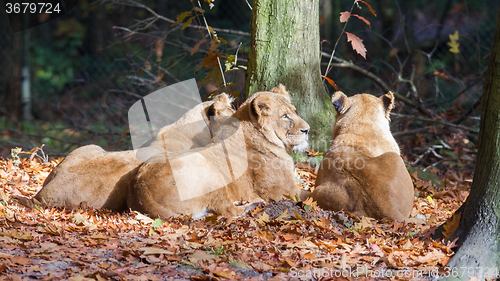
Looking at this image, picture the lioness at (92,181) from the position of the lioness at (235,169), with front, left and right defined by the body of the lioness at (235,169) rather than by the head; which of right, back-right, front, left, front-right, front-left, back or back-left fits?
back

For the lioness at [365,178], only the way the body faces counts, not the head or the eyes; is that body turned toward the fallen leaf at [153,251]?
no

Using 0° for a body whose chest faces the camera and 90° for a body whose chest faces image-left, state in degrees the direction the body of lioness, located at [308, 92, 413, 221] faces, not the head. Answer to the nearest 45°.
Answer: approximately 180°

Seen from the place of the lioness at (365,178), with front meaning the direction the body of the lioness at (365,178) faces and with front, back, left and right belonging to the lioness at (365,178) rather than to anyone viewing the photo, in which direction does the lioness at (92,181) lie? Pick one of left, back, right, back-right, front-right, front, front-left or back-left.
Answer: left

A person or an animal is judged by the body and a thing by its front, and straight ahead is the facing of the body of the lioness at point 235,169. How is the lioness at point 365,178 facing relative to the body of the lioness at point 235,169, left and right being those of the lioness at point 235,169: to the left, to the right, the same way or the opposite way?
to the left

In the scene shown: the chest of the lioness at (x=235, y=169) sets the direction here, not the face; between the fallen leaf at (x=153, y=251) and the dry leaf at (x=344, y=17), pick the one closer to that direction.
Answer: the dry leaf

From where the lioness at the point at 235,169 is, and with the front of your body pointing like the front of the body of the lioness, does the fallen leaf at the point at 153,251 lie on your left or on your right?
on your right

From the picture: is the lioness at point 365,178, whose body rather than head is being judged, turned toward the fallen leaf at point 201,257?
no

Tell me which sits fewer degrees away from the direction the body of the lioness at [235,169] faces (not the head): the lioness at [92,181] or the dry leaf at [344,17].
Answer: the dry leaf

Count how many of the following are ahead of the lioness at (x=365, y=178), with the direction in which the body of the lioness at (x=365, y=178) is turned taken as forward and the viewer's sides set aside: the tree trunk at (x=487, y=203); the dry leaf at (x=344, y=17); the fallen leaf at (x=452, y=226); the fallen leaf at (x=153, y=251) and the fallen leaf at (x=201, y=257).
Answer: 1

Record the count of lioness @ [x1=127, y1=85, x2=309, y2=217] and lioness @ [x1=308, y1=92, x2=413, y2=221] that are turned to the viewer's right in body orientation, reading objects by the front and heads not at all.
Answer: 1

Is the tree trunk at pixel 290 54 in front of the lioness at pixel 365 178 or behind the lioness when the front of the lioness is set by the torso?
in front

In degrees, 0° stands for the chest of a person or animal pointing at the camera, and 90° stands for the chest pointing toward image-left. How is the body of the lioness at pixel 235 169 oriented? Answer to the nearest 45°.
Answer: approximately 270°

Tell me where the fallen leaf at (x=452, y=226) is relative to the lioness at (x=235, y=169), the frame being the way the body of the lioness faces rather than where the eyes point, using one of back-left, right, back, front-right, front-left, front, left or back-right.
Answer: front-right

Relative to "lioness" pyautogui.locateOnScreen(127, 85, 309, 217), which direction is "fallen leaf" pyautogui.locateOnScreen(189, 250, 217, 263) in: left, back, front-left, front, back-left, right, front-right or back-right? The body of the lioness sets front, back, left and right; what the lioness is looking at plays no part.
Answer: right

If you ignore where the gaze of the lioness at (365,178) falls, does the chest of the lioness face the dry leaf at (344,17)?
yes
